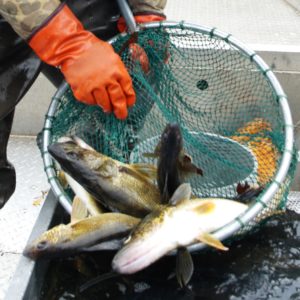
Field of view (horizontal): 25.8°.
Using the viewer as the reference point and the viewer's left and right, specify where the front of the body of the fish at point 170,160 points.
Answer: facing away from the viewer

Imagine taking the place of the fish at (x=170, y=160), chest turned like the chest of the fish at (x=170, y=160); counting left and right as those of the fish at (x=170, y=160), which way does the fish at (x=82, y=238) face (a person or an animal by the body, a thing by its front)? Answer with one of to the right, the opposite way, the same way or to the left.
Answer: to the left

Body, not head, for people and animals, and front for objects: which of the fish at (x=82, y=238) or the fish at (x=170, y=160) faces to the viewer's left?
the fish at (x=82, y=238)

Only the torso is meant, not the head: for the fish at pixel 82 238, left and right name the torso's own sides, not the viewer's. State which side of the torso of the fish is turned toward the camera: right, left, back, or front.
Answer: left
